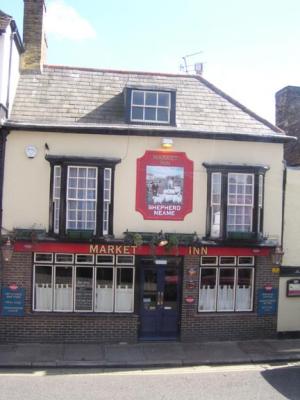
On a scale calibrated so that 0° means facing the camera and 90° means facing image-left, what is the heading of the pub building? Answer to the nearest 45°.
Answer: approximately 0°

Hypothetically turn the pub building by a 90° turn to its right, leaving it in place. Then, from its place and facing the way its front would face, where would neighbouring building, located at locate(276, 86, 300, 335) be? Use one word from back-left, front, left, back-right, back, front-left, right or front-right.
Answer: back
